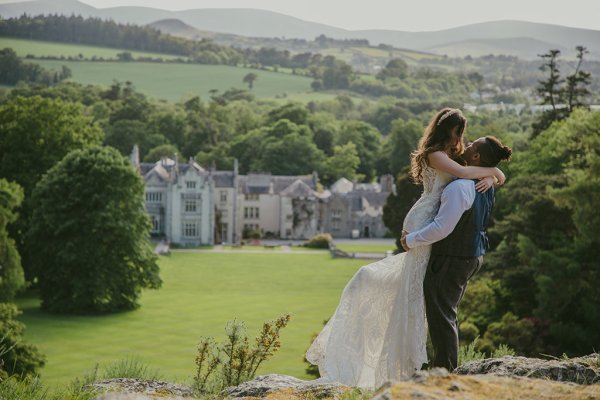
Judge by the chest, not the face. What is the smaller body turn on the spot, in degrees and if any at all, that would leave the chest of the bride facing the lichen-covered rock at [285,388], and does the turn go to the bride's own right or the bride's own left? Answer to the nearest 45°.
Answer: approximately 135° to the bride's own right

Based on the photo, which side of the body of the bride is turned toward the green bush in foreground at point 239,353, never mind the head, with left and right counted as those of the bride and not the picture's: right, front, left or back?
back

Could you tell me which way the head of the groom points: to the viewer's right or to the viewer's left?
to the viewer's left

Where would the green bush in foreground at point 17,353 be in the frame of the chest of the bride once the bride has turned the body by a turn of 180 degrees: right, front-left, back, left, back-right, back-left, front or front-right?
front-right

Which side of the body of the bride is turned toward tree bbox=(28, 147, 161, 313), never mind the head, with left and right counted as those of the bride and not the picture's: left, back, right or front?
left

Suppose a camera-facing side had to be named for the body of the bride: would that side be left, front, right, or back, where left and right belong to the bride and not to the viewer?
right

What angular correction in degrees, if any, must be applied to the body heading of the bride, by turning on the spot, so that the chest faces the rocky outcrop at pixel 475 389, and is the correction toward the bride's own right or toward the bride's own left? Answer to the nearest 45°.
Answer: approximately 90° to the bride's own right

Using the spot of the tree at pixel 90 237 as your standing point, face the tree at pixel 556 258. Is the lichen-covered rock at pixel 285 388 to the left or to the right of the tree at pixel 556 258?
right

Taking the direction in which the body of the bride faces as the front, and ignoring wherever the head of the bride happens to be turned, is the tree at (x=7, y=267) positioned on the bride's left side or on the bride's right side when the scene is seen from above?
on the bride's left side
